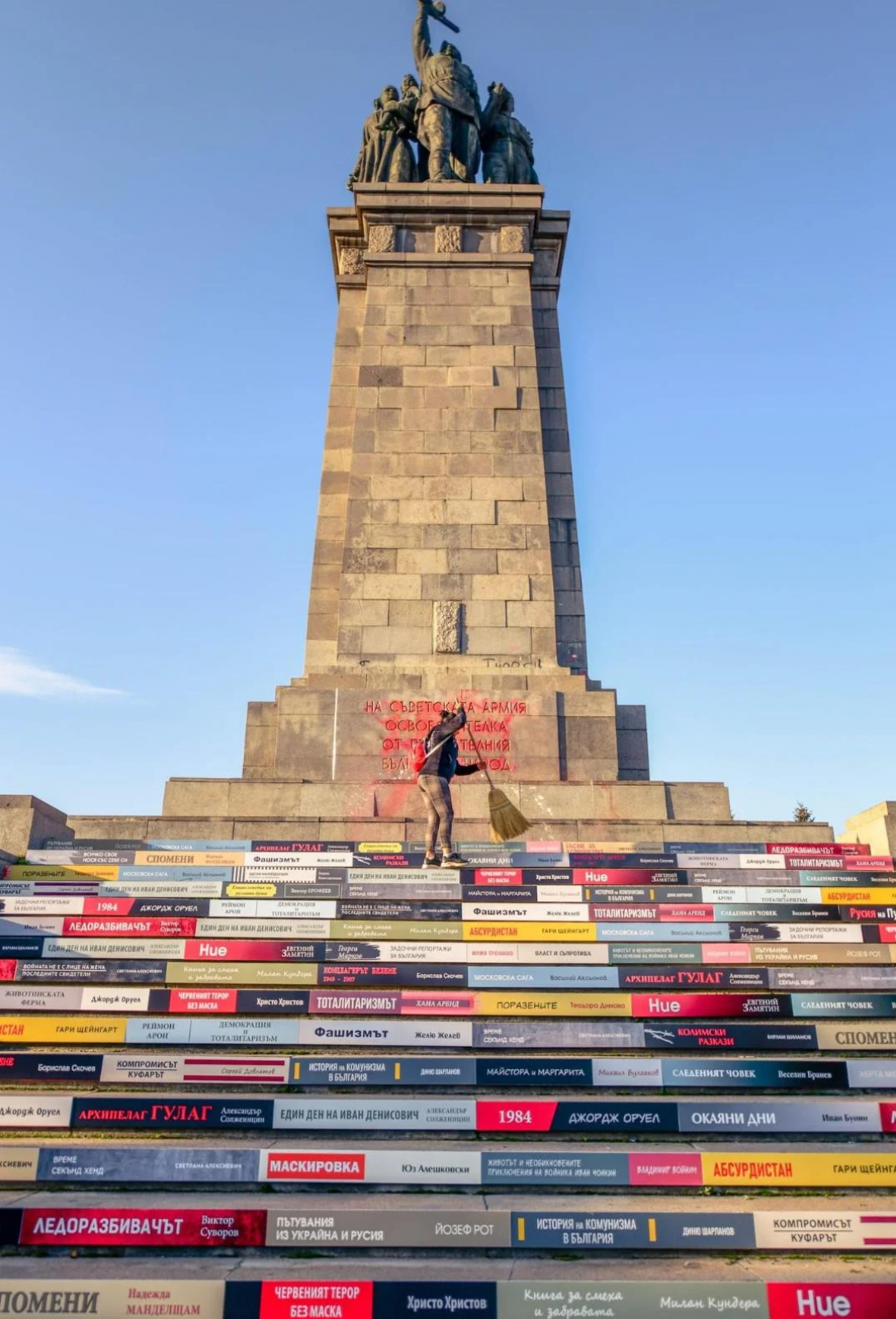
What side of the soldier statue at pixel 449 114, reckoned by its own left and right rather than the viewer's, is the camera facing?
front

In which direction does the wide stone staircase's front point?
toward the camera

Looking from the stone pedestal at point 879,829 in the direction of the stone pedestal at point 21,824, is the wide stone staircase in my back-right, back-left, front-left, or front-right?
front-left

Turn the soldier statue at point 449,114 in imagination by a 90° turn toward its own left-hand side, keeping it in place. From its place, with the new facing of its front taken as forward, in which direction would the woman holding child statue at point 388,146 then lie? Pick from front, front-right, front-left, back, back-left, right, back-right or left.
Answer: back
